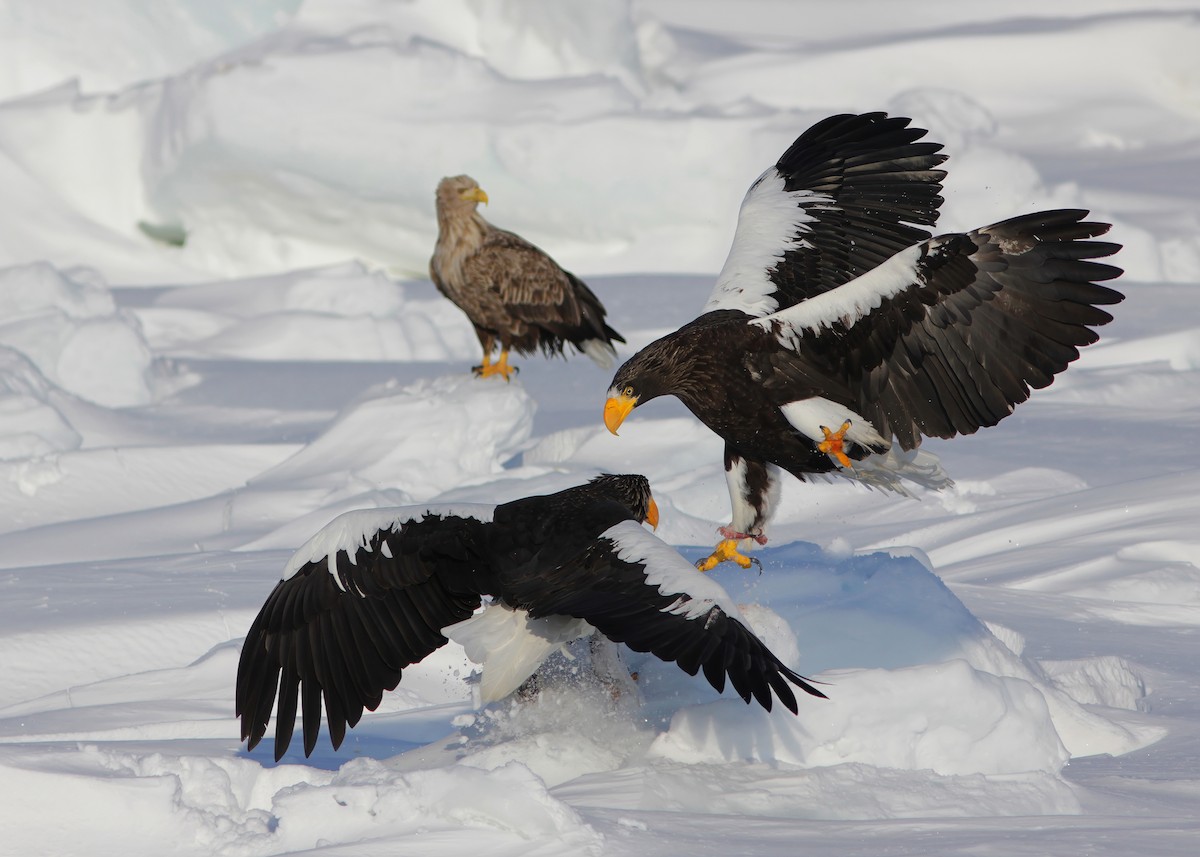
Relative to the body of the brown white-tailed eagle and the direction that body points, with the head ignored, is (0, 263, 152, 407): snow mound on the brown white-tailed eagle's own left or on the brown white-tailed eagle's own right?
on the brown white-tailed eagle's own right

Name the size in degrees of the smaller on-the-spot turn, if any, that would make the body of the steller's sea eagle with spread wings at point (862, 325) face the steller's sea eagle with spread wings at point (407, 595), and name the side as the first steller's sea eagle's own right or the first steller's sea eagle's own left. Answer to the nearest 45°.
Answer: approximately 45° to the first steller's sea eagle's own left

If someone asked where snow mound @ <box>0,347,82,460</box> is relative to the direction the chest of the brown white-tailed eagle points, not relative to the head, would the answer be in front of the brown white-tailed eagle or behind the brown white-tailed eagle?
in front

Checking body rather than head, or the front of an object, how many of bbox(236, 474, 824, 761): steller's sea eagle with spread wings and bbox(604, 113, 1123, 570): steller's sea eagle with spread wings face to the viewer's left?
1

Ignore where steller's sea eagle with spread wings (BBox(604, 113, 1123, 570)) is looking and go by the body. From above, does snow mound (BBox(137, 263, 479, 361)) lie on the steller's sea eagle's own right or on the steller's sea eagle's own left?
on the steller's sea eagle's own right

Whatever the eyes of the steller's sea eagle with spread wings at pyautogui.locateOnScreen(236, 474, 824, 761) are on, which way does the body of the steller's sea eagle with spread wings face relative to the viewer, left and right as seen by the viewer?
facing away from the viewer and to the right of the viewer

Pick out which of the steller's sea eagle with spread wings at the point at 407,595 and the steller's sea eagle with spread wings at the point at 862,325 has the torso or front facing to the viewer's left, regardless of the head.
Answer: the steller's sea eagle with spread wings at the point at 862,325

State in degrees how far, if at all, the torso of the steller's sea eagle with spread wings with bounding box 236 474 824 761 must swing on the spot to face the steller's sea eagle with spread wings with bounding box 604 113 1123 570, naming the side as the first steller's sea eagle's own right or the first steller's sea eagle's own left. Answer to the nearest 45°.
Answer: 0° — it already faces it

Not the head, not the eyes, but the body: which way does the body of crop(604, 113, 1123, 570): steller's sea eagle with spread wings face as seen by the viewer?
to the viewer's left

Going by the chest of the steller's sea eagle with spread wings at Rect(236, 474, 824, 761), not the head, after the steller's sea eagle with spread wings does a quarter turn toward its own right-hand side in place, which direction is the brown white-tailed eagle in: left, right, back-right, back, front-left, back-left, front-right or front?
back-left

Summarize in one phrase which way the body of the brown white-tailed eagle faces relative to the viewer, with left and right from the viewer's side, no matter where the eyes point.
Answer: facing the viewer and to the left of the viewer

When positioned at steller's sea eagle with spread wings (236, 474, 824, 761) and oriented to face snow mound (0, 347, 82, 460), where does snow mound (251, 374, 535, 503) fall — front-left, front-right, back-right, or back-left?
front-right
